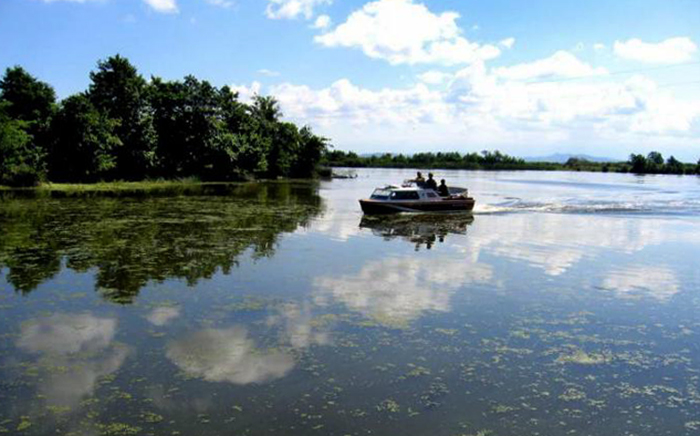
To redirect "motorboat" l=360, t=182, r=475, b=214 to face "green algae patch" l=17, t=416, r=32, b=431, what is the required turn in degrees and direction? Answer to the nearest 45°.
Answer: approximately 90° to its left

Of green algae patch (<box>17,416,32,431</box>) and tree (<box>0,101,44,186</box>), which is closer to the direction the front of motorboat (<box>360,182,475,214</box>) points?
the tree

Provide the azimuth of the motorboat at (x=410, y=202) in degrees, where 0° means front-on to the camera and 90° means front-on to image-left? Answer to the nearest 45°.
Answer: approximately 90°

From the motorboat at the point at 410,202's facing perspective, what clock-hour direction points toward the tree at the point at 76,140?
The tree is roughly at 1 o'clock from the motorboat.

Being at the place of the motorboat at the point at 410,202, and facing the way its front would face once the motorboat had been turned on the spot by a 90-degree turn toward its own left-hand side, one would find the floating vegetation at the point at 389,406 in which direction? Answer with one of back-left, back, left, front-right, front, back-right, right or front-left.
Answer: front

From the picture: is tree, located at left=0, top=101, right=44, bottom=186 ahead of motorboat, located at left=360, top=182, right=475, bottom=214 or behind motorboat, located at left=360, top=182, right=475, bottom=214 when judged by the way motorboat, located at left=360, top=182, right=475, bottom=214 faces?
ahead

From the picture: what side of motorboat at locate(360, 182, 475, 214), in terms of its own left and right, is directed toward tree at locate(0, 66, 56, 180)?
front
